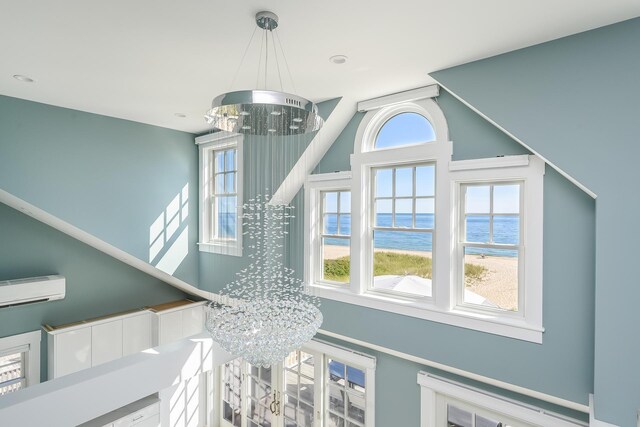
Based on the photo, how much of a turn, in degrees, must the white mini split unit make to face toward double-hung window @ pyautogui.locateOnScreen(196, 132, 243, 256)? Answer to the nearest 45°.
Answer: approximately 45° to its left

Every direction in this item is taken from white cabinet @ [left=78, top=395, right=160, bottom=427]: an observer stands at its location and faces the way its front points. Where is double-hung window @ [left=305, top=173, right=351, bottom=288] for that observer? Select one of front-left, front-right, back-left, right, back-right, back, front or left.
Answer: front

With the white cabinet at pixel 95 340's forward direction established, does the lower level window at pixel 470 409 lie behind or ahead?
ahead

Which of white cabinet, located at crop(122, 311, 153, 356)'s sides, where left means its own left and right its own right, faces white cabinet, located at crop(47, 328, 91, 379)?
right

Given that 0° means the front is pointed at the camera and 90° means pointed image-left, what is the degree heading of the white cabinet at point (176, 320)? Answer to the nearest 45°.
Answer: approximately 315°

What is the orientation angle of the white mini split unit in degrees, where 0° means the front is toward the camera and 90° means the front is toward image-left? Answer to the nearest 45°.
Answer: approximately 315°

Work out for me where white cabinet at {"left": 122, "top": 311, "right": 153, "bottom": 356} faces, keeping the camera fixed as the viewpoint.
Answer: facing the viewer and to the right of the viewer

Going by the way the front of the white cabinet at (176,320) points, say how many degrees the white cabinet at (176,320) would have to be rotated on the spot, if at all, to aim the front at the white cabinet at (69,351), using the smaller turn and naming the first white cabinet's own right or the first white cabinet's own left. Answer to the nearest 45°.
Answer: approximately 135° to the first white cabinet's own right

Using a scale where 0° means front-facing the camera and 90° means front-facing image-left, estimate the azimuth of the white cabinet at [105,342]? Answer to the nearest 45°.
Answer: approximately 315°

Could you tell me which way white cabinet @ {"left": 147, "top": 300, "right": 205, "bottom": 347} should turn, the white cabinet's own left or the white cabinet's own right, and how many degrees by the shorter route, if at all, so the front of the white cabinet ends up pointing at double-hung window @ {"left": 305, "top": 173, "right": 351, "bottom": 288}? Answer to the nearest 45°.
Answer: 0° — it already faces it

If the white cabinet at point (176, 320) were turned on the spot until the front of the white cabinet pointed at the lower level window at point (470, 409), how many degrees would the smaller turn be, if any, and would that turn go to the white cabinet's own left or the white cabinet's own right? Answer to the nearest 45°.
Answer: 0° — it already faces it
